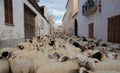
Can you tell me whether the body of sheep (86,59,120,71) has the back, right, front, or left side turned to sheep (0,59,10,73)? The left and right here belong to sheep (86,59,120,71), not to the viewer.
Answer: front

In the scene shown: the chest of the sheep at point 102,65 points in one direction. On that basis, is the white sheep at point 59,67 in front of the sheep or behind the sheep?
in front
